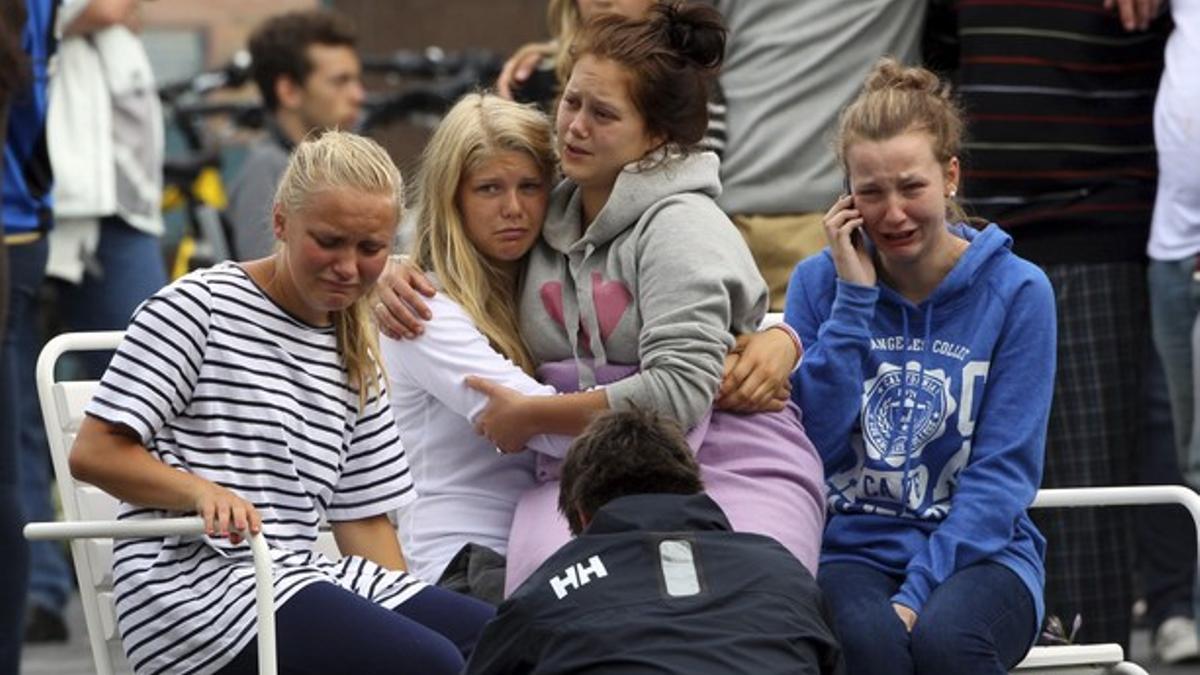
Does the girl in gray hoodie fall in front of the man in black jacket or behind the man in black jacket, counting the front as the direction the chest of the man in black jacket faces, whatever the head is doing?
in front

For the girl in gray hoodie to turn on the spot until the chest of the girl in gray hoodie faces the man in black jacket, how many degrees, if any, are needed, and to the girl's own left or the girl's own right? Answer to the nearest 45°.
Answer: approximately 45° to the girl's own left

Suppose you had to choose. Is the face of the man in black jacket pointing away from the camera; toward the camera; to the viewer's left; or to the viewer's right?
away from the camera

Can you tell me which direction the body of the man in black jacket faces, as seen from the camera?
away from the camera

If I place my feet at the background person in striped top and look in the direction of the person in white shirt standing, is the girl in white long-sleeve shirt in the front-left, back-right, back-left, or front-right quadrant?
back-right

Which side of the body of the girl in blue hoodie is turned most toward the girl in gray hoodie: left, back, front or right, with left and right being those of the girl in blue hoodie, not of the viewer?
right

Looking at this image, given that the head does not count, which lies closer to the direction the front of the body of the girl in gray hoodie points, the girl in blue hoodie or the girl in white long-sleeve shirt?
the girl in white long-sleeve shirt

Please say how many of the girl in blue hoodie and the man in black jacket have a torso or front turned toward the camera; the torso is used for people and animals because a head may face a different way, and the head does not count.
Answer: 1

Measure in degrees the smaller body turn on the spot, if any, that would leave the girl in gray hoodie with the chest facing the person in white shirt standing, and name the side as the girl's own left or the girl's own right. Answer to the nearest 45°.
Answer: approximately 180°

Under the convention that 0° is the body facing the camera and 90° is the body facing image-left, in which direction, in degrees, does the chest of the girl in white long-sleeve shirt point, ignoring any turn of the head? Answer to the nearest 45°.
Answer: approximately 315°

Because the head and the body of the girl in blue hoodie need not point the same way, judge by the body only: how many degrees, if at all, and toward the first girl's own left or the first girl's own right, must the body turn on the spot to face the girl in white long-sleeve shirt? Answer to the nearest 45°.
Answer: approximately 90° to the first girl's own right

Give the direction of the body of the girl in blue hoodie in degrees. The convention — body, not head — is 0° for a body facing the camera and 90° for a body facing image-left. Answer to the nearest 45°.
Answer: approximately 0°
